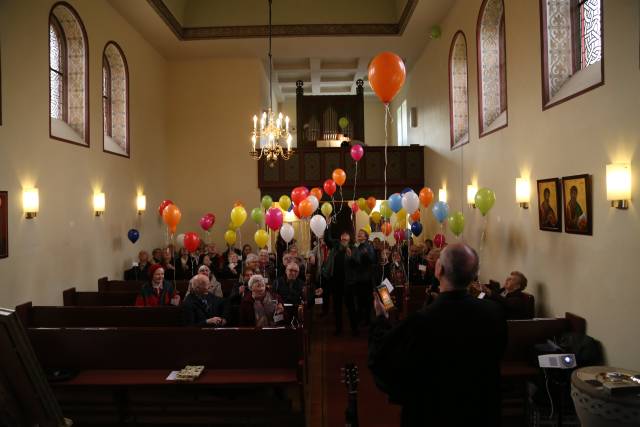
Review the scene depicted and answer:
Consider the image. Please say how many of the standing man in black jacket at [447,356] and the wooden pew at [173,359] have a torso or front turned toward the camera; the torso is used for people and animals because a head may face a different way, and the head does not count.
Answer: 1

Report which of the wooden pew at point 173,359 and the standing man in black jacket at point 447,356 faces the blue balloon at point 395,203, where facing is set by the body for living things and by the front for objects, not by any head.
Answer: the standing man in black jacket

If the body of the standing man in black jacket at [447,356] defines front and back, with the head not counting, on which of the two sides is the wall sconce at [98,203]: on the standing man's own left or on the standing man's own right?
on the standing man's own left

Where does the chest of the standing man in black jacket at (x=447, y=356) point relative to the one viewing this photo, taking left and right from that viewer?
facing away from the viewer

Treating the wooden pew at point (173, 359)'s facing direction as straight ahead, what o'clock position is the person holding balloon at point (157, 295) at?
The person holding balloon is roughly at 6 o'clock from the wooden pew.

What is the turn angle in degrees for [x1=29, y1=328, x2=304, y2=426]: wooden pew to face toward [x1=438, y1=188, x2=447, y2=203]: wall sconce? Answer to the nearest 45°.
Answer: approximately 135° to its left

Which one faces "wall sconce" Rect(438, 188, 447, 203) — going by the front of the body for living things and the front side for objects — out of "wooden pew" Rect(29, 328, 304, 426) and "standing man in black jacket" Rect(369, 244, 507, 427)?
the standing man in black jacket

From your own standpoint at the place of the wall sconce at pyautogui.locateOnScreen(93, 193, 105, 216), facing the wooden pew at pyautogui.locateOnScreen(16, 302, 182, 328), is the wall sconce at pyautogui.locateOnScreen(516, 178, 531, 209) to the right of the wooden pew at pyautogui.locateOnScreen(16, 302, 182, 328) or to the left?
left

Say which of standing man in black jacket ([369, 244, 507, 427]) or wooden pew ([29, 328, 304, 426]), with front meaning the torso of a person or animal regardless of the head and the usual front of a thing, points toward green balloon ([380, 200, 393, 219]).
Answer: the standing man in black jacket

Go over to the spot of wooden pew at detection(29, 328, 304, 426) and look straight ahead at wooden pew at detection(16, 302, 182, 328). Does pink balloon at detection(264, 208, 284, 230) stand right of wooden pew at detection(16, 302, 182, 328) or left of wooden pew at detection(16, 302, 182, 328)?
right

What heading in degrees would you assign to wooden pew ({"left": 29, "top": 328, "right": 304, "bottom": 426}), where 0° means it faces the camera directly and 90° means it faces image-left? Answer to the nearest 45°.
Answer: approximately 0°

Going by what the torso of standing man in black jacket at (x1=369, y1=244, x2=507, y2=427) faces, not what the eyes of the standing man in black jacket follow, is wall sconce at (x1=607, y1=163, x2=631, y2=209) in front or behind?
in front

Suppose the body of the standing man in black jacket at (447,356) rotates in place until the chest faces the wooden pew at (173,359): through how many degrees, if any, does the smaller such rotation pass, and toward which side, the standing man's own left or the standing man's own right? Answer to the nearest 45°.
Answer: approximately 45° to the standing man's own left

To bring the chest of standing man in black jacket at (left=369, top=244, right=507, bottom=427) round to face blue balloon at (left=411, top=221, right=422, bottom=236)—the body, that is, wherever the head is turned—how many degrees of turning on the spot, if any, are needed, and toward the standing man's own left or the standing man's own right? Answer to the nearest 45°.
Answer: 0° — they already face it

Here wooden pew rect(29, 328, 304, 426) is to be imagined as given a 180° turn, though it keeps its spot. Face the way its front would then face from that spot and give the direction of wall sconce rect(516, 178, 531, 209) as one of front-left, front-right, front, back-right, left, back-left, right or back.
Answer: right

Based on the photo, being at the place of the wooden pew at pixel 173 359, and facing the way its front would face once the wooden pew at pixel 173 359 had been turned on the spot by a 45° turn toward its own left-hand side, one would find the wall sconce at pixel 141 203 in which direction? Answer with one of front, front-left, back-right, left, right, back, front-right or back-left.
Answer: back-left
